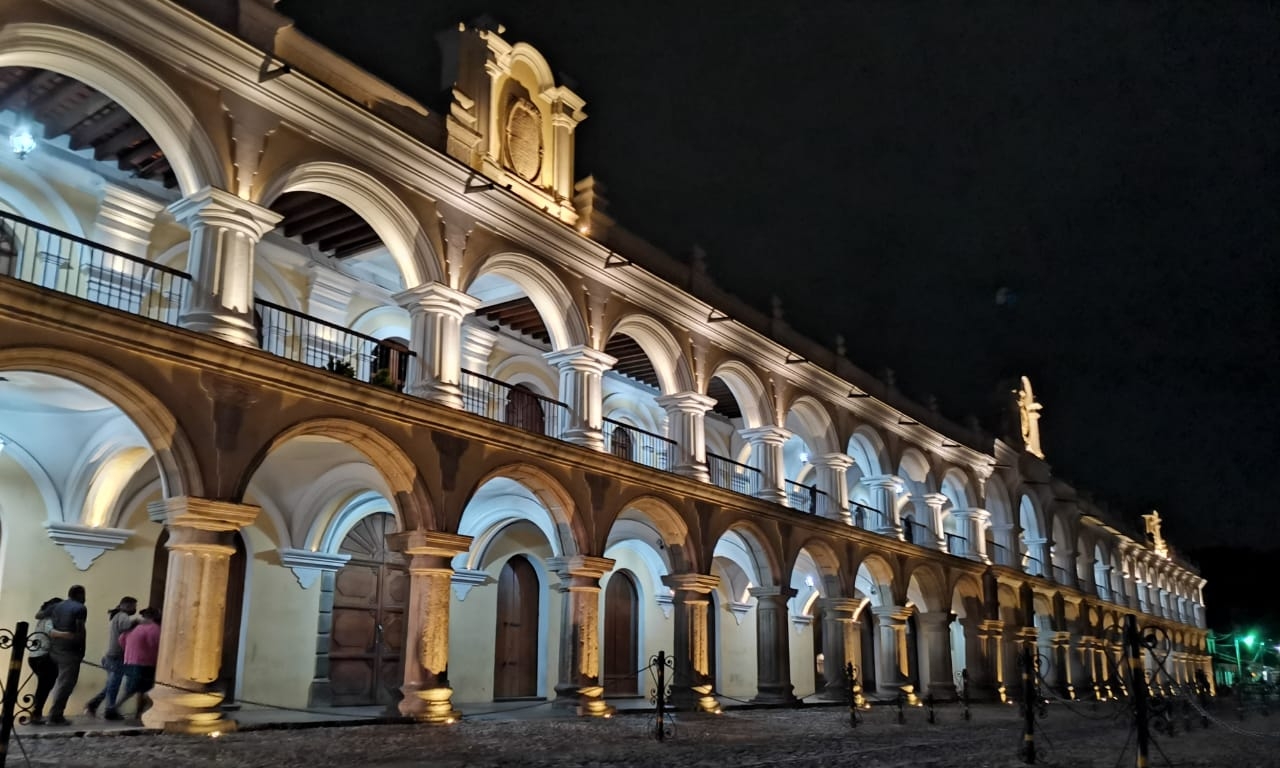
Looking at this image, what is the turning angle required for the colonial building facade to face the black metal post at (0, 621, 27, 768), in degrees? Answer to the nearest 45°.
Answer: approximately 45° to its right

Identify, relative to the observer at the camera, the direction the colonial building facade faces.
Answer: facing the viewer and to the right of the viewer
